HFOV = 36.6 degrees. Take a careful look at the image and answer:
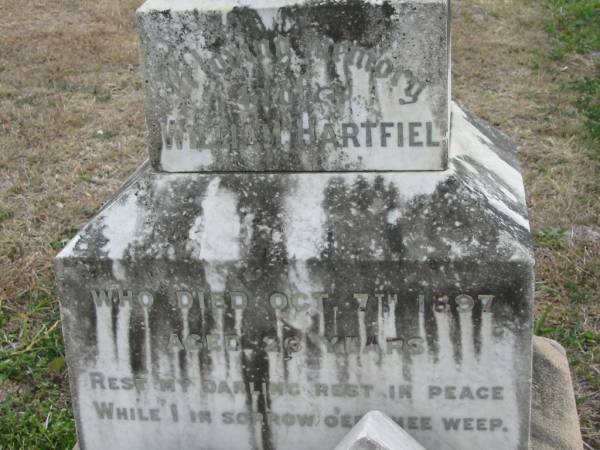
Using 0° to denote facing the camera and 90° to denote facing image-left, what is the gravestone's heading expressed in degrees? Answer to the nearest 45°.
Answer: approximately 0°
